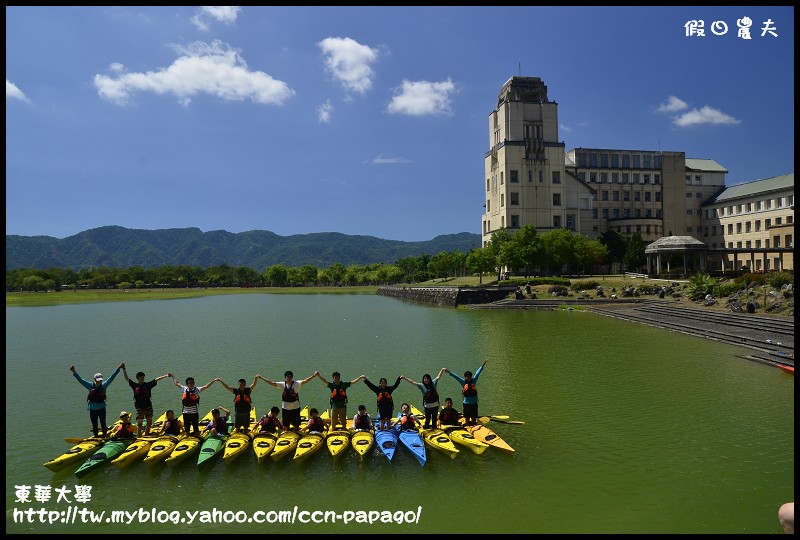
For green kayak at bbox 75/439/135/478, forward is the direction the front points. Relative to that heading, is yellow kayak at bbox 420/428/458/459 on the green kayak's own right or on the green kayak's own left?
on the green kayak's own left

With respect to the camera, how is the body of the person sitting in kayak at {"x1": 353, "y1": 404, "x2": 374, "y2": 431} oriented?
toward the camera

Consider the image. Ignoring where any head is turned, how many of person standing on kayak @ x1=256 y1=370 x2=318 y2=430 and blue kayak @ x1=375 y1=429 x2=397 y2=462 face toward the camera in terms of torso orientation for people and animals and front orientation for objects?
2

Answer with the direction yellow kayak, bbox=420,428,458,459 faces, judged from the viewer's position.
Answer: facing the viewer and to the right of the viewer

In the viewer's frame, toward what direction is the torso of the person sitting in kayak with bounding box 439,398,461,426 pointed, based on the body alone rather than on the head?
toward the camera

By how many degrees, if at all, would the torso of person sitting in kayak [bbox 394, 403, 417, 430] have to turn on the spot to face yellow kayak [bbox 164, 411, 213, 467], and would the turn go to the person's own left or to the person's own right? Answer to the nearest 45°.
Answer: approximately 90° to the person's own right

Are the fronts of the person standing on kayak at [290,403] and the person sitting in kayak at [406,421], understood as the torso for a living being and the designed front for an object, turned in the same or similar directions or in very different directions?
same or similar directions

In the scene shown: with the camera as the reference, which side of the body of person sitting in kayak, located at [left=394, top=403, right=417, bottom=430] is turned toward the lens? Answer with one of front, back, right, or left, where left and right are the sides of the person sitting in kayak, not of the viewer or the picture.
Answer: front

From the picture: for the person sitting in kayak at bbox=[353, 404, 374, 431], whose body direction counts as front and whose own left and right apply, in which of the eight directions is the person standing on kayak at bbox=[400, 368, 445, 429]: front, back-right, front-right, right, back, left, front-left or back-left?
left

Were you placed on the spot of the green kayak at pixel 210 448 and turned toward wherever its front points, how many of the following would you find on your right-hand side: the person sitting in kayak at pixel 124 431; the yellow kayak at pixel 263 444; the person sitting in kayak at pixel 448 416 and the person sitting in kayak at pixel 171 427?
2

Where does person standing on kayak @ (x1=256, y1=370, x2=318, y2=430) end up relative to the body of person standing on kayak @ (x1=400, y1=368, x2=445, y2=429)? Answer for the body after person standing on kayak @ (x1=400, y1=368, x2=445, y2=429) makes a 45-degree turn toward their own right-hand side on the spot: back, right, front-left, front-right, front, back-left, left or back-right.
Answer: front-right

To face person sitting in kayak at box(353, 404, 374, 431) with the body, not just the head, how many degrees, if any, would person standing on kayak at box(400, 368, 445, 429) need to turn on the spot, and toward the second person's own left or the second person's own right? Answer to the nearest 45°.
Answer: approximately 90° to the second person's own right

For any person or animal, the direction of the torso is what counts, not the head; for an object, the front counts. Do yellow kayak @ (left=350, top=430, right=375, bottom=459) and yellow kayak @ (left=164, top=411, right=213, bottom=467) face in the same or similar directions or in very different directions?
same or similar directions

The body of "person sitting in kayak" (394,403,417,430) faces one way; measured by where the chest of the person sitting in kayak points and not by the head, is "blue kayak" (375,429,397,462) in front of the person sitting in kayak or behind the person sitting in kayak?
in front

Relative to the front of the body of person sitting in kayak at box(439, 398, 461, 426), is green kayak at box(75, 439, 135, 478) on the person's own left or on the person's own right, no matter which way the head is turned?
on the person's own right

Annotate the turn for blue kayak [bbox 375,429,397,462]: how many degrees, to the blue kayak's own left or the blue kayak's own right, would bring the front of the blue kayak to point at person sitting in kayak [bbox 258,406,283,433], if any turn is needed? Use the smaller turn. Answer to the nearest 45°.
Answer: approximately 90° to the blue kayak's own right

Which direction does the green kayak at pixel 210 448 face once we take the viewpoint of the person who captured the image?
facing the viewer and to the left of the viewer
